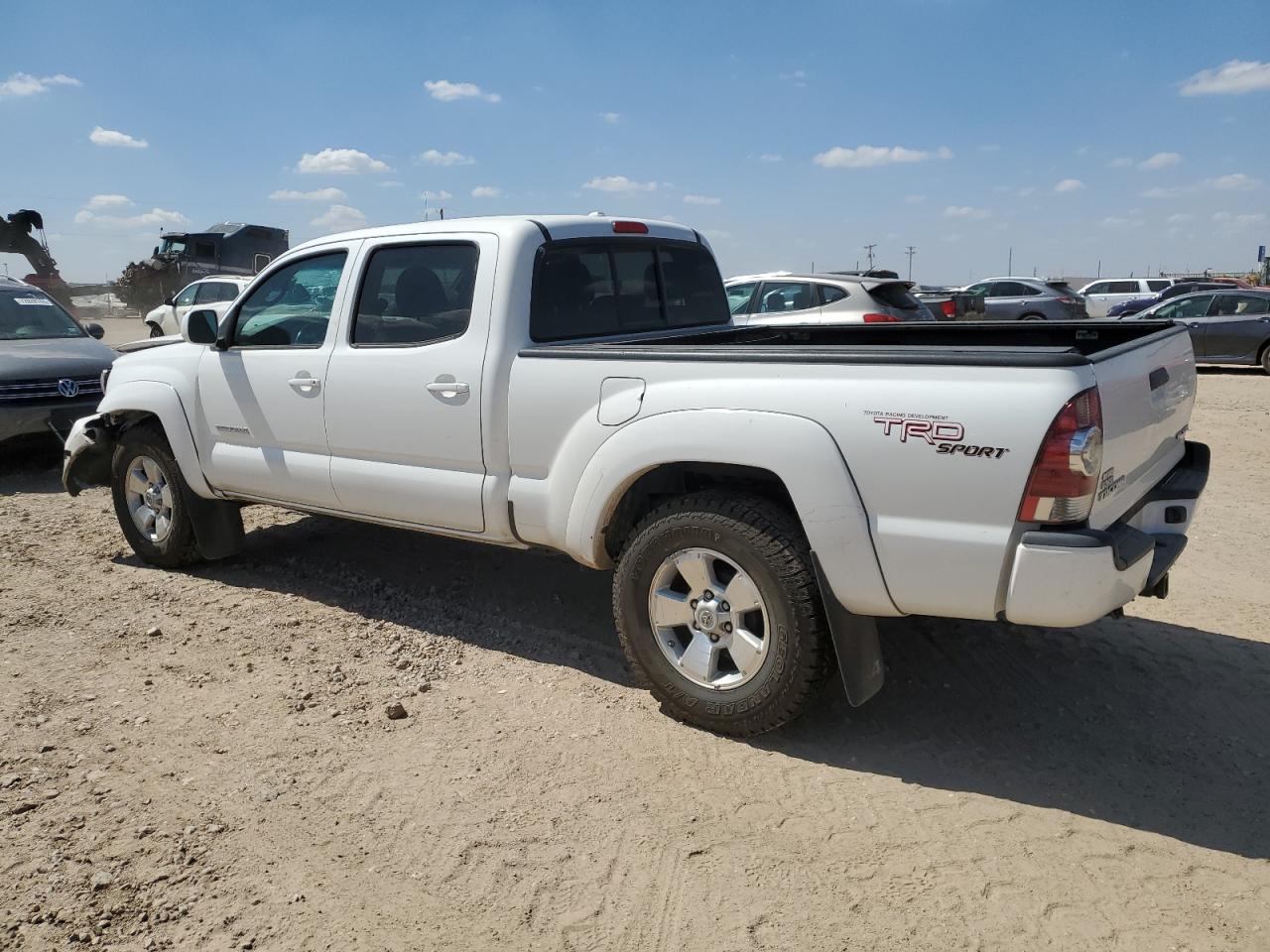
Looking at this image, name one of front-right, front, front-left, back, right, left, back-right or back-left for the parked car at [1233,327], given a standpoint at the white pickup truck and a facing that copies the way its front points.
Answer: right

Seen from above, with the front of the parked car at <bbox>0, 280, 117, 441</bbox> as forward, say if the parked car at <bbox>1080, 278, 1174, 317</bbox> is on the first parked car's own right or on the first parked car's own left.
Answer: on the first parked car's own left

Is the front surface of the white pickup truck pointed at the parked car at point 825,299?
no

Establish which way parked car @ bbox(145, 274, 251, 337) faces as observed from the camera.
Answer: facing to the left of the viewer

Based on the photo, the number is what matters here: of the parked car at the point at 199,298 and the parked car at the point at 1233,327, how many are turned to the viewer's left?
2

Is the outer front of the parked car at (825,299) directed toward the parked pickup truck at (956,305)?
no

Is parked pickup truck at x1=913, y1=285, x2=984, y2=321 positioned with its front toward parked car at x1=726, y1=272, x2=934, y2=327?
no

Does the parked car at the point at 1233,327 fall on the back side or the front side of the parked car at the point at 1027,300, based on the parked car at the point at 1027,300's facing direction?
on the back side

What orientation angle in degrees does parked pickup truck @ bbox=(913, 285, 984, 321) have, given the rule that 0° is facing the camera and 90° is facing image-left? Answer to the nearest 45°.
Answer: approximately 135°

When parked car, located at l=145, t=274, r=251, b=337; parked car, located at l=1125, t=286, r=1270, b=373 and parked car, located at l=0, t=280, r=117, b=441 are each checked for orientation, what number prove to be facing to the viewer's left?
2

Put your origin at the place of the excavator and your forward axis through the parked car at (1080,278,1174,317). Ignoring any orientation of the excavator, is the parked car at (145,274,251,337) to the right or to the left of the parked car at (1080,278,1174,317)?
right

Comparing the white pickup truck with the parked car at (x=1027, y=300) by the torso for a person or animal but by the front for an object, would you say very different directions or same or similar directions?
same or similar directions

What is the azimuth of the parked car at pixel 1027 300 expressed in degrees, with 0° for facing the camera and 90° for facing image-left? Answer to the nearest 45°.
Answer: approximately 135°

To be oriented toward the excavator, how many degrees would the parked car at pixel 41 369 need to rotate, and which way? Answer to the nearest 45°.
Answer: approximately 135° to its left

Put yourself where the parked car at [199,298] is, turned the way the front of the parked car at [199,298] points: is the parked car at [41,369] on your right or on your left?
on your left
